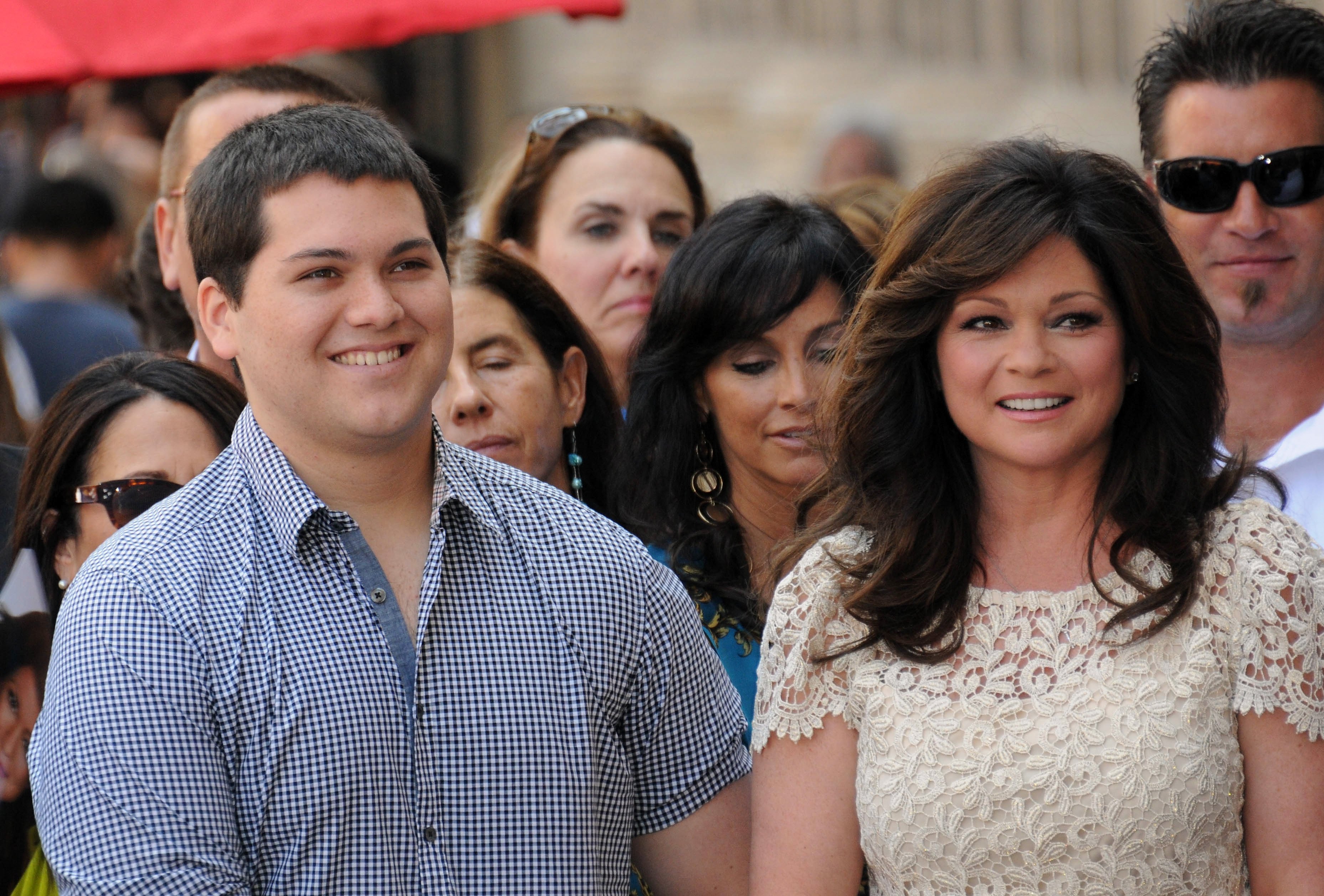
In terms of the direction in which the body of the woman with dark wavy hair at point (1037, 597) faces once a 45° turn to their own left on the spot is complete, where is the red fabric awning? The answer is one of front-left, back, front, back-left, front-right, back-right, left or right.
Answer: back

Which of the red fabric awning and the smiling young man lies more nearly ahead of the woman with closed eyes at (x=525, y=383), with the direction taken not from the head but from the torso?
the smiling young man

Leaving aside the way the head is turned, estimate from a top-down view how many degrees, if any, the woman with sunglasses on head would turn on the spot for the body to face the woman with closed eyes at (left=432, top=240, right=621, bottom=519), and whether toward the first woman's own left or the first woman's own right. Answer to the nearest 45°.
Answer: approximately 45° to the first woman's own right

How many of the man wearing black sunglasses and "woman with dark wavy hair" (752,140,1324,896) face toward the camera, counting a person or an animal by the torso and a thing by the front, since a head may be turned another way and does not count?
2

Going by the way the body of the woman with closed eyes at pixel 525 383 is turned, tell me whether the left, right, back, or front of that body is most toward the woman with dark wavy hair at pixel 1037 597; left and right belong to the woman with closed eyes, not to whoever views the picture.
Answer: left

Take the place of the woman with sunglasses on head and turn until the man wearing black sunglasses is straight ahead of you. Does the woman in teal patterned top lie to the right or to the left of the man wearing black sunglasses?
right

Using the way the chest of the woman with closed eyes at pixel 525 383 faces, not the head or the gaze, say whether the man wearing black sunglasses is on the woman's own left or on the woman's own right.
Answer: on the woman's own left

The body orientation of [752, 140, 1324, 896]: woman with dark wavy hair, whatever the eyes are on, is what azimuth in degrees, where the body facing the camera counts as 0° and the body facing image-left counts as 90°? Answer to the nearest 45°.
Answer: approximately 0°

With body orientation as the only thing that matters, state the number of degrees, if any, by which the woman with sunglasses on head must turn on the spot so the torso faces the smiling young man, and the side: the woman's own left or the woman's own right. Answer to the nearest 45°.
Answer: approximately 45° to the woman's own right

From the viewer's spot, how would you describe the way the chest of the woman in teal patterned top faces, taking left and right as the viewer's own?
facing the viewer and to the right of the viewer

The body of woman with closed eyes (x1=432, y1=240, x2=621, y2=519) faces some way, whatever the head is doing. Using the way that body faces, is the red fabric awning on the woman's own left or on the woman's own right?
on the woman's own right

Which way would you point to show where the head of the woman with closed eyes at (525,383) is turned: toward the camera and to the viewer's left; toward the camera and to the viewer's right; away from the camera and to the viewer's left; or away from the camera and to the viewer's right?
toward the camera and to the viewer's left
